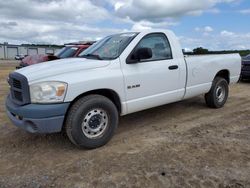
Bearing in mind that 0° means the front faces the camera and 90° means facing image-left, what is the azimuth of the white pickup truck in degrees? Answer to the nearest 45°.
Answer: approximately 45°

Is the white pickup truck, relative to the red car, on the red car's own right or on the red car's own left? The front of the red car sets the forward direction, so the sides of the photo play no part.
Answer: on the red car's own left

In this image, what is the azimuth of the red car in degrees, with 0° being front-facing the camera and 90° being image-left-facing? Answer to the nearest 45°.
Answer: approximately 45°

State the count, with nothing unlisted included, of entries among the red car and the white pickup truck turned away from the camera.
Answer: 0
